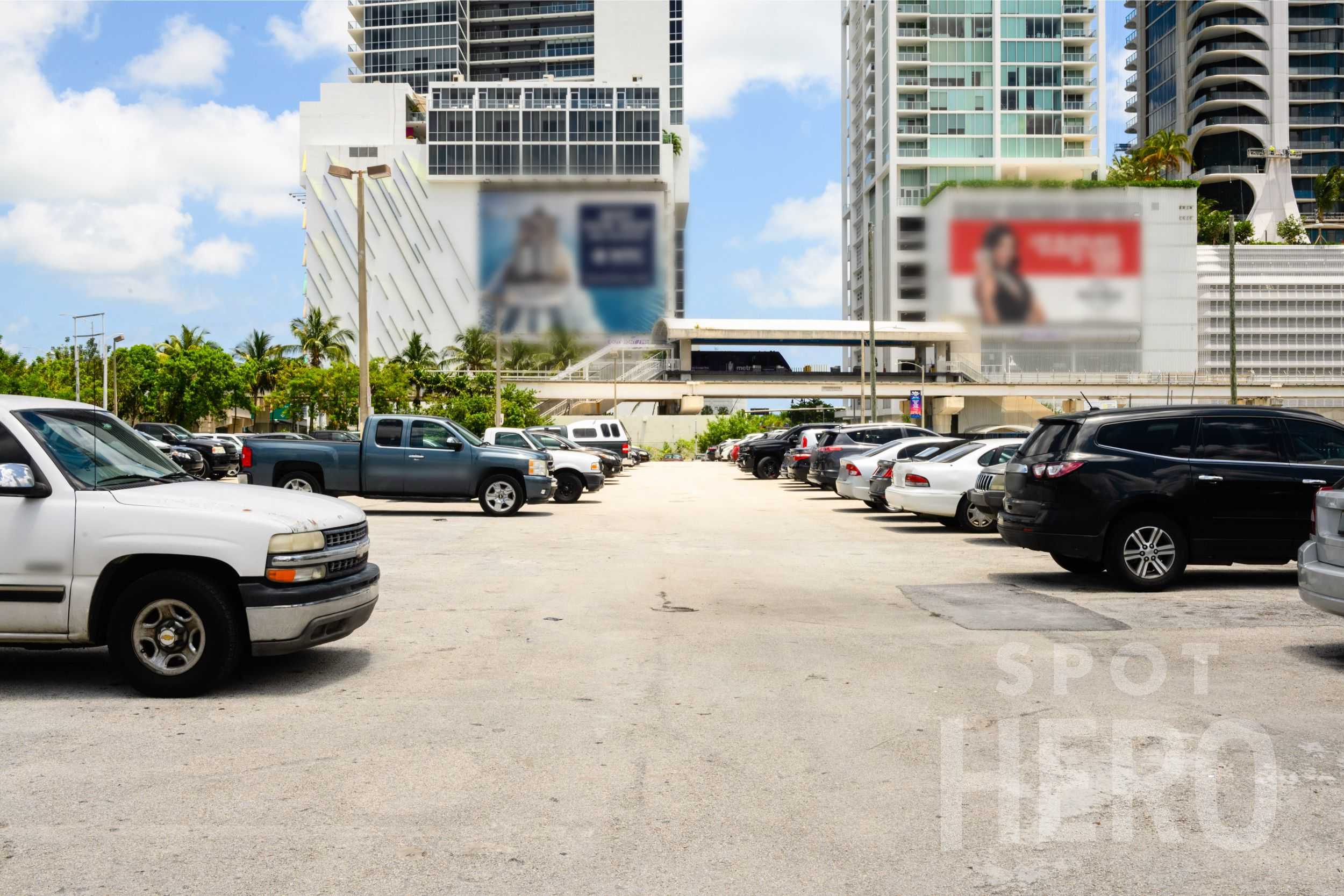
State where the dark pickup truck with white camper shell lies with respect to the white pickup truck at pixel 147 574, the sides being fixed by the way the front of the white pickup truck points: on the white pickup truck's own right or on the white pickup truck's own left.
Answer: on the white pickup truck's own left

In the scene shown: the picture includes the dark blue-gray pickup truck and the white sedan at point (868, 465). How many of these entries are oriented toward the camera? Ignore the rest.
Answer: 0

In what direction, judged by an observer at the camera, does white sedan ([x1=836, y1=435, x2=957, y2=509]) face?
facing away from the viewer and to the right of the viewer

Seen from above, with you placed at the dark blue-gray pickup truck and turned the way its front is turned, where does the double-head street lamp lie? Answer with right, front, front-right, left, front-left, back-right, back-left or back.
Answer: left

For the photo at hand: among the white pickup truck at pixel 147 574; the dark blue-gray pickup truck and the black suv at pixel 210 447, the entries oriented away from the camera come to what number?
0

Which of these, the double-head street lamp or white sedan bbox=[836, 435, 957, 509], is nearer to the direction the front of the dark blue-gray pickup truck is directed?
the white sedan

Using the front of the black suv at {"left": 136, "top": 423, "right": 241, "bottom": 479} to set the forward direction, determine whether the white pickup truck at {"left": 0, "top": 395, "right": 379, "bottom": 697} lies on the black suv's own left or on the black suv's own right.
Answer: on the black suv's own right

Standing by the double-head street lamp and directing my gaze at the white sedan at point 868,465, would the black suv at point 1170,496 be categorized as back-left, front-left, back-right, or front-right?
front-right

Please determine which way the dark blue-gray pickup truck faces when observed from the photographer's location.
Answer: facing to the right of the viewer

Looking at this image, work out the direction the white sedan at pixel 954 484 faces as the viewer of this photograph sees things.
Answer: facing away from the viewer and to the right of the viewer

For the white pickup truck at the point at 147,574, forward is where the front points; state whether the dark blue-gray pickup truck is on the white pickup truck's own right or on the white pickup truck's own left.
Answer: on the white pickup truck's own left

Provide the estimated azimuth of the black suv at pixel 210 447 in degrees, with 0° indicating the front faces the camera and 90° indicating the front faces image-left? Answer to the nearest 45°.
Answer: approximately 315°
